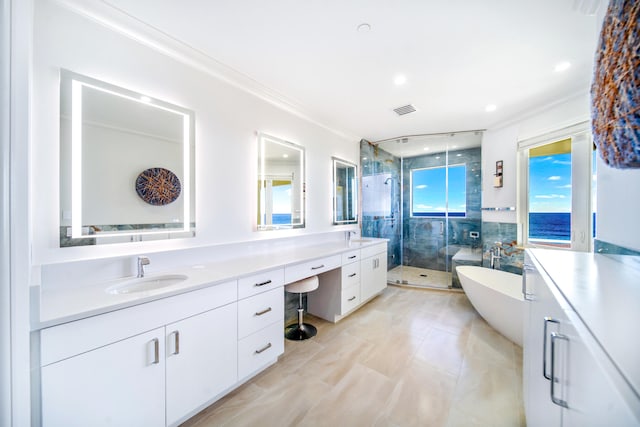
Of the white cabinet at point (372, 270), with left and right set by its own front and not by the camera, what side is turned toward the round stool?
right

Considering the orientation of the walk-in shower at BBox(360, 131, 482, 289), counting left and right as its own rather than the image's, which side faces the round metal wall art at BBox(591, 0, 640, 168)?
front

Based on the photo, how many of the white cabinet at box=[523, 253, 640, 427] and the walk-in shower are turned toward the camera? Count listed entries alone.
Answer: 1

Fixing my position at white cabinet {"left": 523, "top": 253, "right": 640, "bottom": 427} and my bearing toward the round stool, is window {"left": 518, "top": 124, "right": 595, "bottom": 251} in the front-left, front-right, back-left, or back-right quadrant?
front-right

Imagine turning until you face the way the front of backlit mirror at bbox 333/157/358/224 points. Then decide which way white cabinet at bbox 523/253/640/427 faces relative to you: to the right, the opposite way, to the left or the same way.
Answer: the opposite way

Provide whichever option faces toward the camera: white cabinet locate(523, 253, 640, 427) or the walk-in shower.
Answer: the walk-in shower

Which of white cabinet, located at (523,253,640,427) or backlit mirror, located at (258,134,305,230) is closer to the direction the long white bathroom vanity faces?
the white cabinet

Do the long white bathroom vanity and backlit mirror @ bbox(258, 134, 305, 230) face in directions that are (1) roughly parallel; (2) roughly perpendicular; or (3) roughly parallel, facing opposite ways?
roughly parallel

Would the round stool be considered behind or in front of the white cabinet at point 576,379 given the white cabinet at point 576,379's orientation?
in front

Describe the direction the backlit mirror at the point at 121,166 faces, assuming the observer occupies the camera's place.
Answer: facing the viewer and to the right of the viewer

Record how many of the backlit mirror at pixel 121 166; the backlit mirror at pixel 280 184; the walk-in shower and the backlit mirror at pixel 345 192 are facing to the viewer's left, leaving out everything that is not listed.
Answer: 0

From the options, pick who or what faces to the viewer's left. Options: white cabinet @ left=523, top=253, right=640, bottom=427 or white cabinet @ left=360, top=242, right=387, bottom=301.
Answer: white cabinet @ left=523, top=253, right=640, bottom=427

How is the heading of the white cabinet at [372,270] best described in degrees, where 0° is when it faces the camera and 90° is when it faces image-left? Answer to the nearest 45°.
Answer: approximately 315°

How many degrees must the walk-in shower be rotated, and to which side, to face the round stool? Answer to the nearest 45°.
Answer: approximately 45° to its right

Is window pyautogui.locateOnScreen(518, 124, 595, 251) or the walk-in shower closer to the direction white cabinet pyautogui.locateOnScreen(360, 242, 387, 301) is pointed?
the window

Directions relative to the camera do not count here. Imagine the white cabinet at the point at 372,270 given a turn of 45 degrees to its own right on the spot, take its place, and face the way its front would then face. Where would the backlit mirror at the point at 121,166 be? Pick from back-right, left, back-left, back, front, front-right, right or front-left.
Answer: front-right

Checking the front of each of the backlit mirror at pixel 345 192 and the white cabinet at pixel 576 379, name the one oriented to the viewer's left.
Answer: the white cabinet

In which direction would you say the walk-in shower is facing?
toward the camera

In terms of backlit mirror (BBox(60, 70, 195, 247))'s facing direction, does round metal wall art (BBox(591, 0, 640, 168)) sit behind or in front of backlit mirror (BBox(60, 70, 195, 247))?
in front
